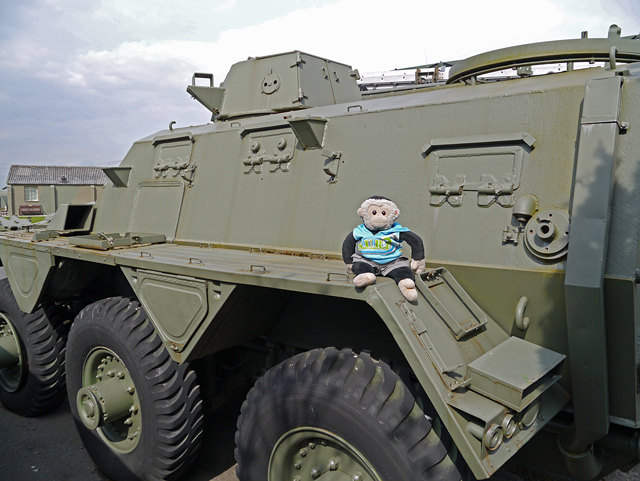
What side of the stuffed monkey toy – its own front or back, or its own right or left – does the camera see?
front

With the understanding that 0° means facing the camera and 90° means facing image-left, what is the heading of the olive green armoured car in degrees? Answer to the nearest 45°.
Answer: approximately 135°
